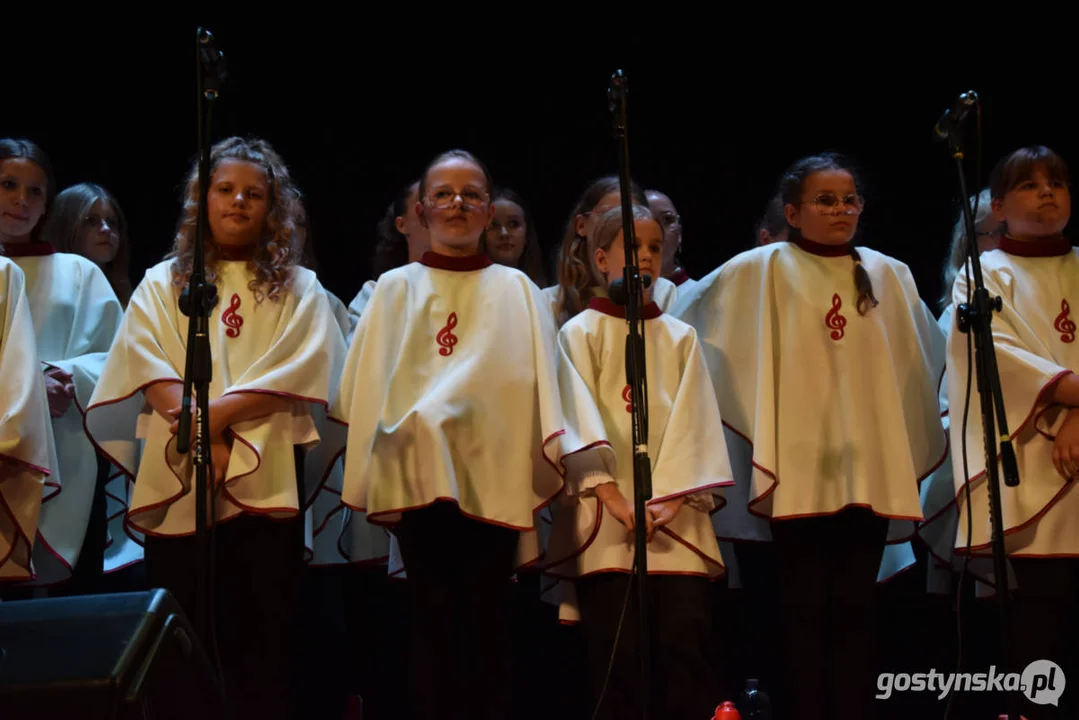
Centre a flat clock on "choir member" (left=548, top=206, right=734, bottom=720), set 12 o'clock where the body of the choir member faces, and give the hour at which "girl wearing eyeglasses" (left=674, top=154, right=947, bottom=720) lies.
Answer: The girl wearing eyeglasses is roughly at 8 o'clock from the choir member.

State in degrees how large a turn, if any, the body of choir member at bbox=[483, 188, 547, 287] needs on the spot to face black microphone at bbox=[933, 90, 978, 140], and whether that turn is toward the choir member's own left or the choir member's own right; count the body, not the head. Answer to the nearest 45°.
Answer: approximately 45° to the choir member's own left

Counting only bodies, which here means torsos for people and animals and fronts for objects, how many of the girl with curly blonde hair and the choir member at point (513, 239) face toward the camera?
2

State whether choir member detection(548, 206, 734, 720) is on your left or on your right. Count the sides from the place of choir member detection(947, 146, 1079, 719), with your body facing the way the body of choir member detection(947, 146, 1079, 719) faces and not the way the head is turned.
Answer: on your right

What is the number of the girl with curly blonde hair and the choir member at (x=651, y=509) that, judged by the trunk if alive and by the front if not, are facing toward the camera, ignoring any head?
2

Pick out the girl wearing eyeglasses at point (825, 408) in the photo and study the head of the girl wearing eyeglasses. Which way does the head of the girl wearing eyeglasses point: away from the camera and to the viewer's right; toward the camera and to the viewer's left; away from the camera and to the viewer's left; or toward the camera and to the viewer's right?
toward the camera and to the viewer's right

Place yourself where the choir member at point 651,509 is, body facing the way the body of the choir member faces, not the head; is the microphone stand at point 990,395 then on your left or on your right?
on your left

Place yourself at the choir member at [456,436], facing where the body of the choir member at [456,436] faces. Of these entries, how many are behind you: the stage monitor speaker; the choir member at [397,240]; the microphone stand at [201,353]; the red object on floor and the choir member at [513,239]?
2

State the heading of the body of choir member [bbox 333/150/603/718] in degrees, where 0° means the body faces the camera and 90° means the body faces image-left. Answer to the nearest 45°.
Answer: approximately 0°

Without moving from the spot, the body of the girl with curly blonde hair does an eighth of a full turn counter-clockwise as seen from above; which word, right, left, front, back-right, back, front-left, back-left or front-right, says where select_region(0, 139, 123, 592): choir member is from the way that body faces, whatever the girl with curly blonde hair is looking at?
back
